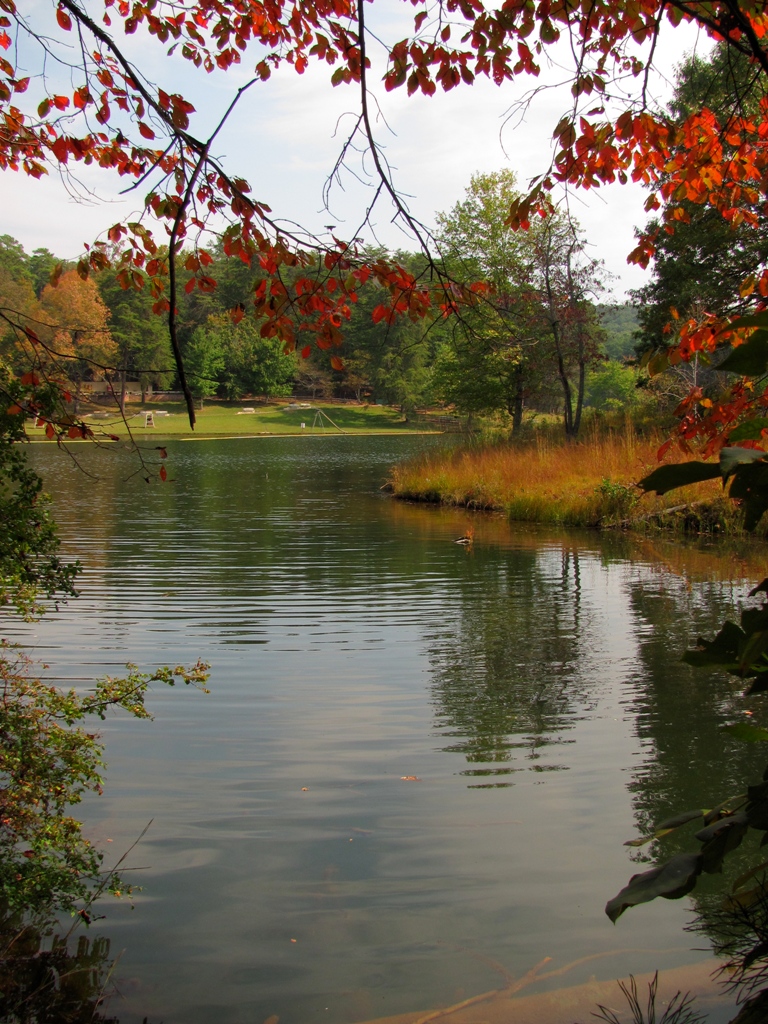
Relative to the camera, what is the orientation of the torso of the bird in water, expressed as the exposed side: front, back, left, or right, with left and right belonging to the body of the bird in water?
right
